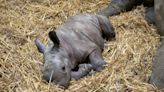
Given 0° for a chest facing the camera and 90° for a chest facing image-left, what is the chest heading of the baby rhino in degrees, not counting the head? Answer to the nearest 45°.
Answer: approximately 45°

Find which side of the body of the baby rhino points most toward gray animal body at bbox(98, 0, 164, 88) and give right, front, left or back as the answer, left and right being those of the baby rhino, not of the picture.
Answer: back
